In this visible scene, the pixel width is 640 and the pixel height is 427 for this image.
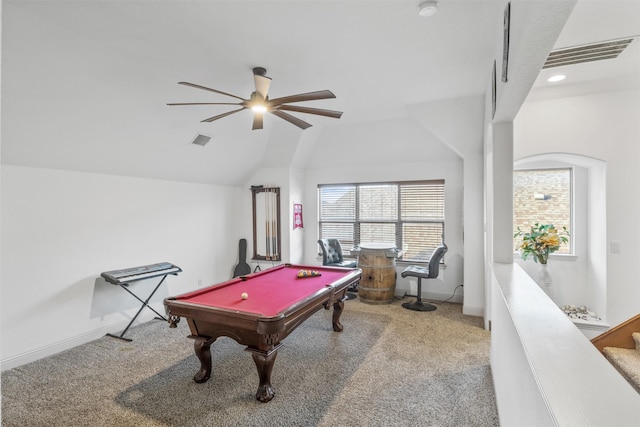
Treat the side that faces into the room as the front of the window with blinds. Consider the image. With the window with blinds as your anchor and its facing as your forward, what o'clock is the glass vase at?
The glass vase is roughly at 10 o'clock from the window with blinds.

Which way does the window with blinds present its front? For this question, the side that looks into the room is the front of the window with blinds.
toward the camera

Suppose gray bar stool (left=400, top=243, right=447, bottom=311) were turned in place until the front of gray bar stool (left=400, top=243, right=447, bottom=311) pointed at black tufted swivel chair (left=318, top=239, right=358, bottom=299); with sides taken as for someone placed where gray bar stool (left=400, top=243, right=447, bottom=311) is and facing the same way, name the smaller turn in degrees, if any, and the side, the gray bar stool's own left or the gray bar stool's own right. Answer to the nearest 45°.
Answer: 0° — it already faces it

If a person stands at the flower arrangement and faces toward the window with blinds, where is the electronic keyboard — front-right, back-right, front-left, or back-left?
front-left

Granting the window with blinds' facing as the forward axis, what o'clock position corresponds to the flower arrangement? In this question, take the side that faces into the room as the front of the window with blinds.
The flower arrangement is roughly at 10 o'clock from the window with blinds.

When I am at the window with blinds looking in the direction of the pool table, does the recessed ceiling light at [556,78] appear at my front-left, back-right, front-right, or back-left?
front-left

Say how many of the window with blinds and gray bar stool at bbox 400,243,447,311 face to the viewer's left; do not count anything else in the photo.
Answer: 1

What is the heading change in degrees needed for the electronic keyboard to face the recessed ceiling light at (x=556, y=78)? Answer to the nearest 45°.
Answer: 0° — it already faces it

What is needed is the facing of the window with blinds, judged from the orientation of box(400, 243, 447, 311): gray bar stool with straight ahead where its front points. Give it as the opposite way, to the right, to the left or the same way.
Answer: to the left

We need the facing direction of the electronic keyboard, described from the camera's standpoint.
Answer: facing the viewer and to the right of the viewer

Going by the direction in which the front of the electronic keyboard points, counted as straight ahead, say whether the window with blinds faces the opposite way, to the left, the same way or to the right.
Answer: to the right

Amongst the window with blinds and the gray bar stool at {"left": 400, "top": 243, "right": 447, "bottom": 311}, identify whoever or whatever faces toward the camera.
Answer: the window with blinds

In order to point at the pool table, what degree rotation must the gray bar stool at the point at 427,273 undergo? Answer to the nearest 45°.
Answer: approximately 45° to its left

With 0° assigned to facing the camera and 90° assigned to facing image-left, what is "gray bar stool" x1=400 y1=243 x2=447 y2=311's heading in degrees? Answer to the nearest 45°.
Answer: approximately 90°

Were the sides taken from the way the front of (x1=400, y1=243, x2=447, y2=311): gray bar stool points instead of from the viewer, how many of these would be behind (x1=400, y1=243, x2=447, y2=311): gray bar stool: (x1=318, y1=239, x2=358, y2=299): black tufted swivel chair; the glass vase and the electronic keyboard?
1
